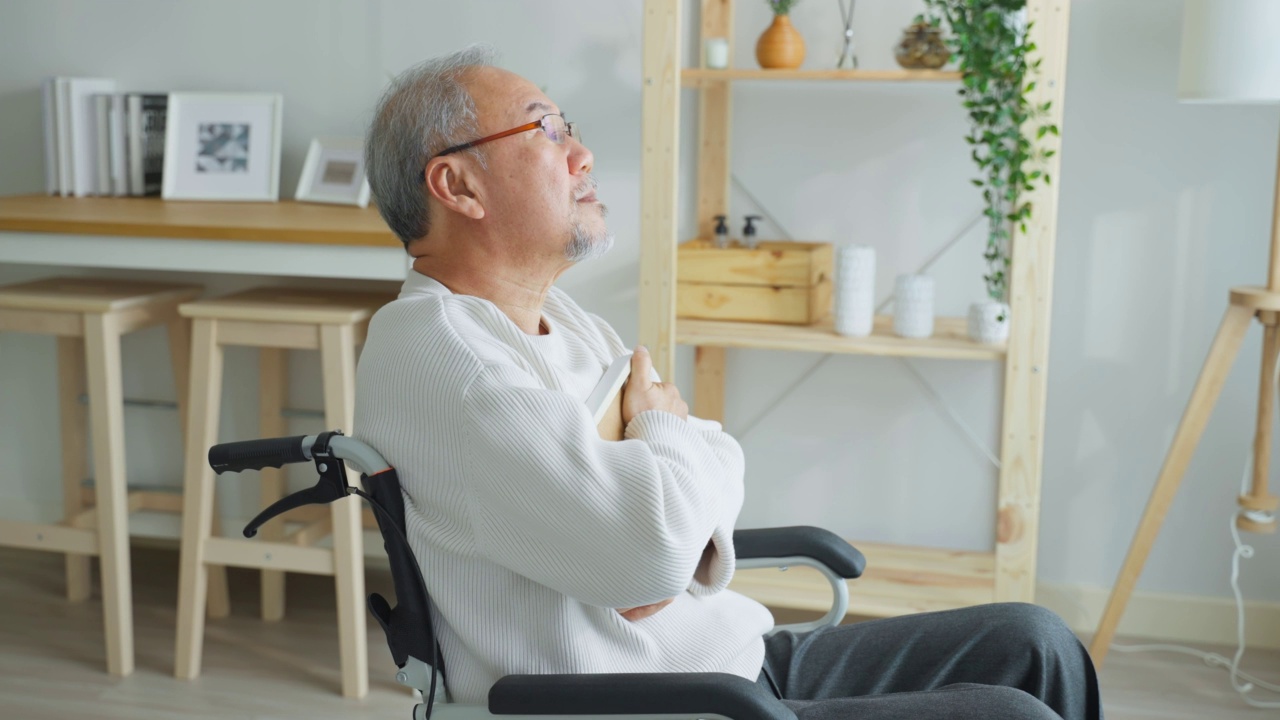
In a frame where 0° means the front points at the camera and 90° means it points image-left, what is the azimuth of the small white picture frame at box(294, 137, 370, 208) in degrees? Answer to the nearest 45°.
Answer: approximately 0°

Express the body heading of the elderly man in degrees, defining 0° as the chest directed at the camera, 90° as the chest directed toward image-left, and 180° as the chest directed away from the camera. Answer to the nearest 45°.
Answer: approximately 270°

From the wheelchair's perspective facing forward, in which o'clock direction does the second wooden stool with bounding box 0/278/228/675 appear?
The second wooden stool is roughly at 8 o'clock from the wheelchair.

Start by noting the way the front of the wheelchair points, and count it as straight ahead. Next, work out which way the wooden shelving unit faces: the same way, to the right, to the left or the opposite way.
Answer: to the right

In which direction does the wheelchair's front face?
to the viewer's right

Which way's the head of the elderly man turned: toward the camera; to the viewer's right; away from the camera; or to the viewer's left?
to the viewer's right

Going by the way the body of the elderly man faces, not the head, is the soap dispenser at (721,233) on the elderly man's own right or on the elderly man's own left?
on the elderly man's own left

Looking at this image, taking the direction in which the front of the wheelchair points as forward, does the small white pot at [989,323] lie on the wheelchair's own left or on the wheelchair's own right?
on the wheelchair's own left

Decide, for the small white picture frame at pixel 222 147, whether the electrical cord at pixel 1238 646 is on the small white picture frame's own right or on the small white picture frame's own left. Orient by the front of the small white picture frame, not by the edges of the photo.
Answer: on the small white picture frame's own left

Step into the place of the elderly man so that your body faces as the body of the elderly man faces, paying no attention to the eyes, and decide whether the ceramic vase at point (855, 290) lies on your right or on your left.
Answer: on your left

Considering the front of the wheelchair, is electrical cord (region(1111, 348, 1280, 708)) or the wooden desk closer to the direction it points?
the electrical cord
